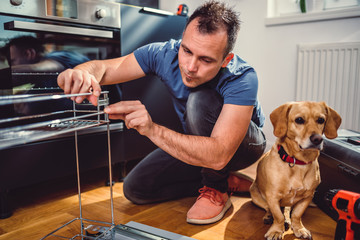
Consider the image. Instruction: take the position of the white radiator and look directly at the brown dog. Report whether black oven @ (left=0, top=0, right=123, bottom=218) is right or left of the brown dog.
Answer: right

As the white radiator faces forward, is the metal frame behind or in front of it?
in front

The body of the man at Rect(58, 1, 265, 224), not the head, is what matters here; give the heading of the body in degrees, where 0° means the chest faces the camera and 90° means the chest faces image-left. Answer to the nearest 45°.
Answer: approximately 45°

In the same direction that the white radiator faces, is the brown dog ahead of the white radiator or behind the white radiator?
ahead

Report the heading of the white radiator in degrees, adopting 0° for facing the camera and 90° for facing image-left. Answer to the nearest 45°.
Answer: approximately 45°

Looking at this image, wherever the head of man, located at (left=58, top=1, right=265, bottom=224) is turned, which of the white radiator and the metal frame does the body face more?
the metal frame

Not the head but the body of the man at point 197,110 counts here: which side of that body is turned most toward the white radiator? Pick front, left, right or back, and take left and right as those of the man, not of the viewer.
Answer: back
